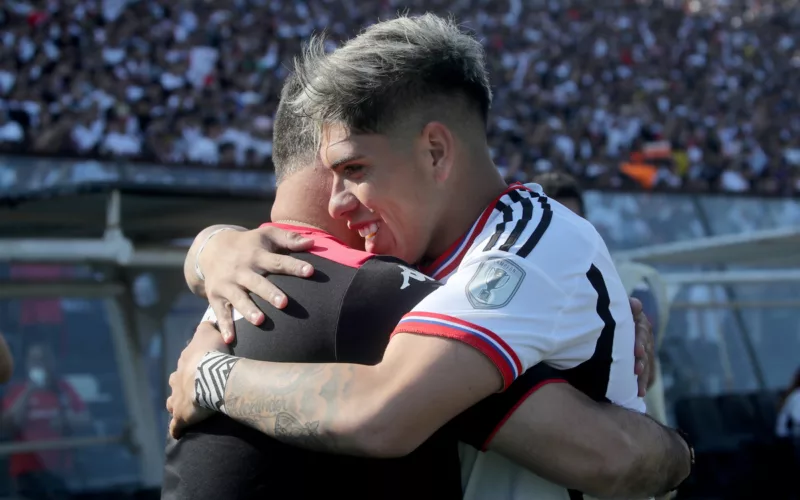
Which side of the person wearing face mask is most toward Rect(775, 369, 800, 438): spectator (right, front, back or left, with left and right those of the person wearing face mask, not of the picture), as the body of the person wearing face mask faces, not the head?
left

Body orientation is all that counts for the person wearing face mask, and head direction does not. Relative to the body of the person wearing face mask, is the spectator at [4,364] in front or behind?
in front

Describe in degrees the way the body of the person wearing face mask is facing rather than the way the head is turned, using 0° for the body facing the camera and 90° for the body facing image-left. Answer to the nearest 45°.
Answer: approximately 0°
